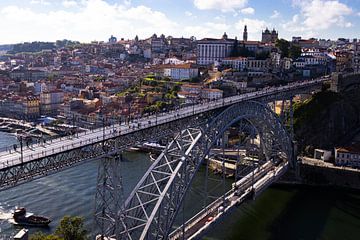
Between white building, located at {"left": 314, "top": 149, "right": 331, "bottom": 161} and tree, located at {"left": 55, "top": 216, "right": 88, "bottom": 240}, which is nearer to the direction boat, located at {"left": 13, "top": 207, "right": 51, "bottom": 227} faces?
the white building
